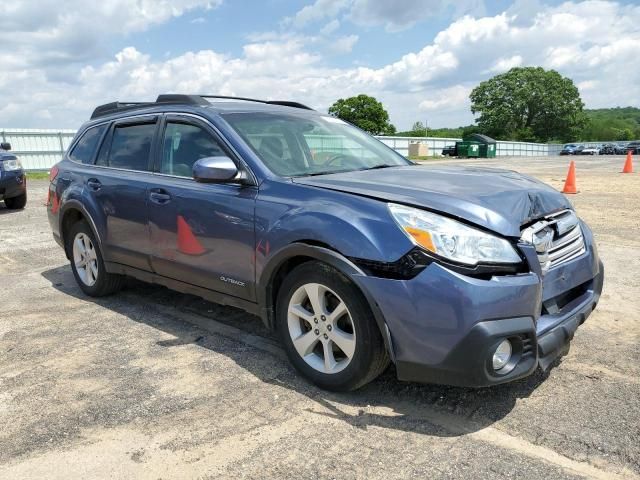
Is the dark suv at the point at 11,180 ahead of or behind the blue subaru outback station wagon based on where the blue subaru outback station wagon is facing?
behind

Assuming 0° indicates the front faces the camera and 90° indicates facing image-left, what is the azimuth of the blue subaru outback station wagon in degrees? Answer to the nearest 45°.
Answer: approximately 315°
